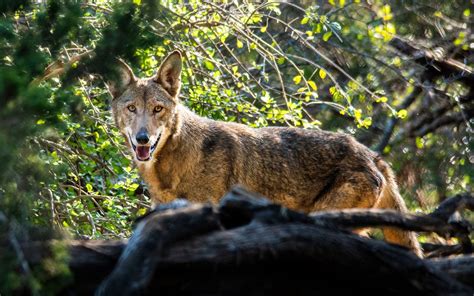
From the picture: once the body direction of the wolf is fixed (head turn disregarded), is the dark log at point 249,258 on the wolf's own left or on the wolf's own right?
on the wolf's own left

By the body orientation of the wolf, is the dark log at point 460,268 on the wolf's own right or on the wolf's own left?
on the wolf's own left

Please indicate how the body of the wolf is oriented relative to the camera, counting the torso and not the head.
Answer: to the viewer's left
